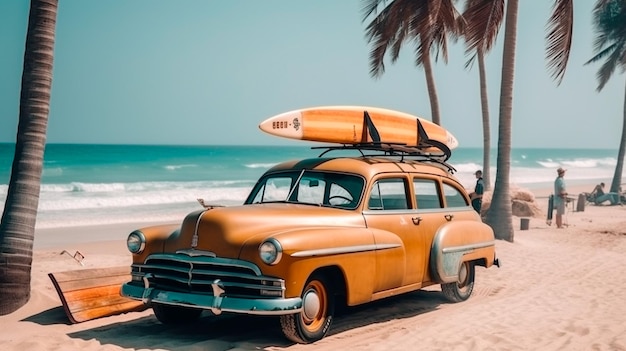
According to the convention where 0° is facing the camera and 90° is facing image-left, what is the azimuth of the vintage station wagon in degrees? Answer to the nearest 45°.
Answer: approximately 45°

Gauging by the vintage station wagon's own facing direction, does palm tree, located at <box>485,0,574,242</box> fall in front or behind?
behind

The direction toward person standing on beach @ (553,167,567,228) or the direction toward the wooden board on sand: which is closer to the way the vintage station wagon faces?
the wooden board on sand

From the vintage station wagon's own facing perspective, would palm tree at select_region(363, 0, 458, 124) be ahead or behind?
behind

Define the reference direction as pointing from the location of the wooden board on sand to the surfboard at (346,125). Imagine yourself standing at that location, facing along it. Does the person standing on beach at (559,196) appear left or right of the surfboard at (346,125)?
left

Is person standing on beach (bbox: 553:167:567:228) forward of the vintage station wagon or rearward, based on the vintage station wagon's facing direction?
rearward

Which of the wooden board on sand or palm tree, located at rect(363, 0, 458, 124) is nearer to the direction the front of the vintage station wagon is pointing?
the wooden board on sand

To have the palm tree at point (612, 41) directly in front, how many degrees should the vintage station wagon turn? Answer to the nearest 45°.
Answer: approximately 180°

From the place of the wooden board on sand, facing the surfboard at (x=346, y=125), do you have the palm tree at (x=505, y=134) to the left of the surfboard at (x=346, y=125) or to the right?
left
